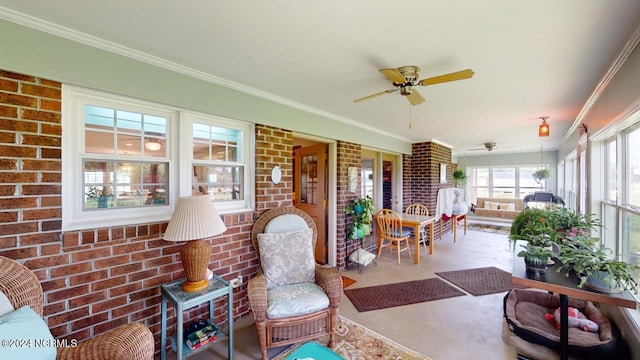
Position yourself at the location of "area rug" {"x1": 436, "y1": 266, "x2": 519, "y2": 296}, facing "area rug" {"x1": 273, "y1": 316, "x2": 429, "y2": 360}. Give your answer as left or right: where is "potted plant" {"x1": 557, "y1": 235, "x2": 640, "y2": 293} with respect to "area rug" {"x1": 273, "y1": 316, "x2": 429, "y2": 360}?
left

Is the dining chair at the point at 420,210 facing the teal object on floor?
yes

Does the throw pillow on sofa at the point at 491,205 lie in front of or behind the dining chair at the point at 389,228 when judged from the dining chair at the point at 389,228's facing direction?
in front

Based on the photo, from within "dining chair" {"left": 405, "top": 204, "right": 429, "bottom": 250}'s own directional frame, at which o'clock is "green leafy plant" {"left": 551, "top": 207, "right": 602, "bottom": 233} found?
The green leafy plant is roughly at 11 o'clock from the dining chair.

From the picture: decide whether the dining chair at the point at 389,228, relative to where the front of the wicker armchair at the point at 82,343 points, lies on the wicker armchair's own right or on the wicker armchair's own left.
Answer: on the wicker armchair's own left

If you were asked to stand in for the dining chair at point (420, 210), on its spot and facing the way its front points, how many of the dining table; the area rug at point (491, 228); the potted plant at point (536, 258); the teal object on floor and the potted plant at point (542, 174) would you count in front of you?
3

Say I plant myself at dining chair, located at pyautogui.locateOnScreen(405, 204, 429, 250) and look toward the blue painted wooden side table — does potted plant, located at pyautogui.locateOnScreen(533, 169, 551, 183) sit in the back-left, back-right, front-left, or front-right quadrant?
back-left

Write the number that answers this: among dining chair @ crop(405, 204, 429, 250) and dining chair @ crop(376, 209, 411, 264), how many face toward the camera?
1

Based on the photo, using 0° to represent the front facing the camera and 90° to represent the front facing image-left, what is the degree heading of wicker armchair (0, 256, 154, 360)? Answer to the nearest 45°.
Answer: approximately 315°

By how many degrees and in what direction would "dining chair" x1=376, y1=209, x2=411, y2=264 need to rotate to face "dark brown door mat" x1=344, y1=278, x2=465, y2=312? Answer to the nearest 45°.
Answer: approximately 135° to its right

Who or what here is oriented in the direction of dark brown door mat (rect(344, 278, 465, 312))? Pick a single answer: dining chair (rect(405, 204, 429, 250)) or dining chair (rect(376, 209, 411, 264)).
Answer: dining chair (rect(405, 204, 429, 250))

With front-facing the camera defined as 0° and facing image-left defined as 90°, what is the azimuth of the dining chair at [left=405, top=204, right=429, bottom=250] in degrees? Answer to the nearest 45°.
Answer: approximately 0°

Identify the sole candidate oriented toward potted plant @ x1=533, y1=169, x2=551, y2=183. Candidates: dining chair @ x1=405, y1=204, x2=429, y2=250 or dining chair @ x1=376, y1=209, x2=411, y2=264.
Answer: dining chair @ x1=376, y1=209, x2=411, y2=264

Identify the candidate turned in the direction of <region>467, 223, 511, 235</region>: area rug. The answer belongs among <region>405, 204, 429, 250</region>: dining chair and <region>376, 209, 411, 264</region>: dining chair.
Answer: <region>376, 209, 411, 264</region>: dining chair

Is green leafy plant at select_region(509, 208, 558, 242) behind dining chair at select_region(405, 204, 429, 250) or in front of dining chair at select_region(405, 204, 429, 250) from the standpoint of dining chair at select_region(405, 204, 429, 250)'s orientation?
in front
